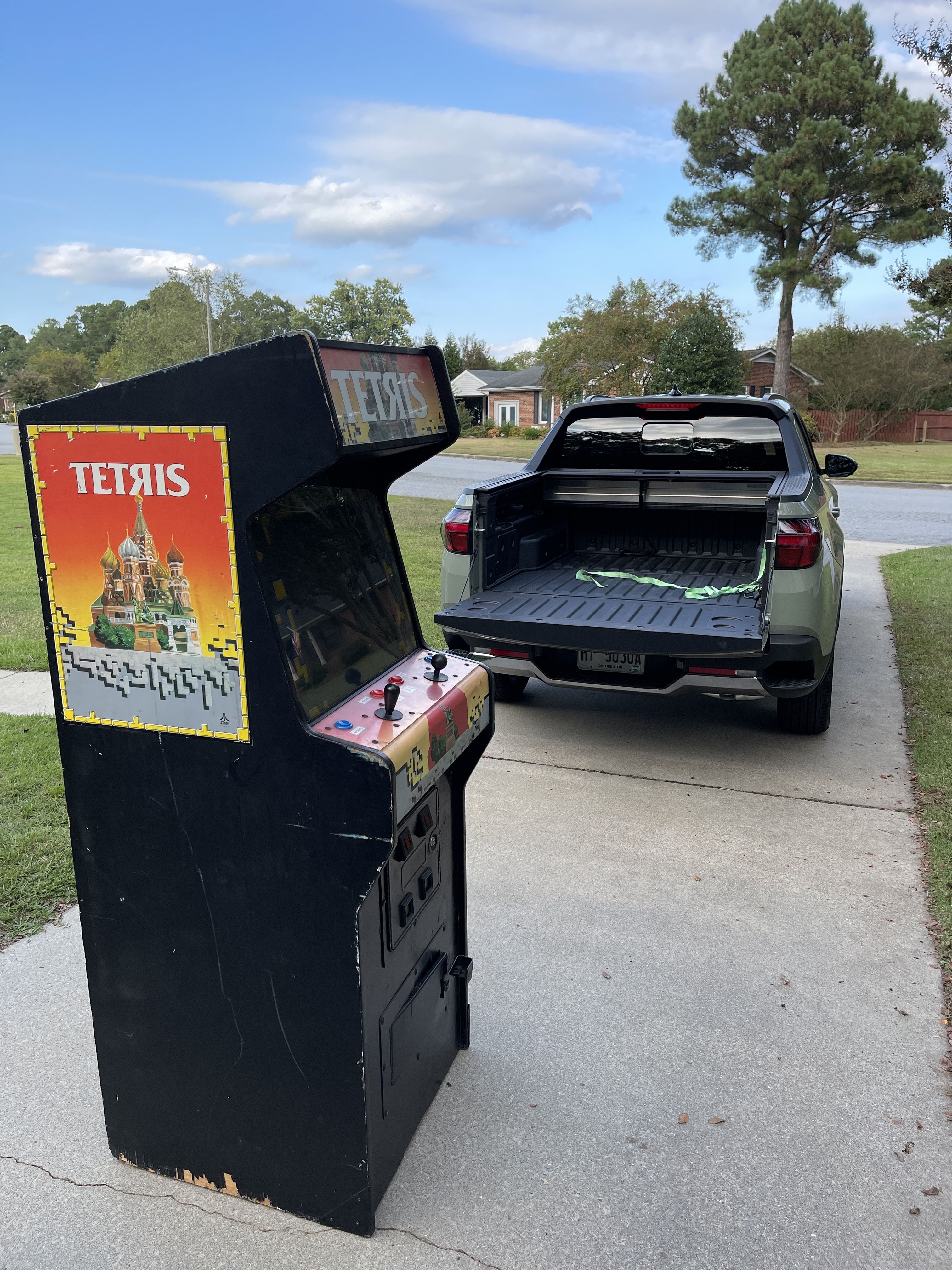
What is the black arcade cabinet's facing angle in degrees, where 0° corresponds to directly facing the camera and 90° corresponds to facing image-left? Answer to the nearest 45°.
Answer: approximately 315°

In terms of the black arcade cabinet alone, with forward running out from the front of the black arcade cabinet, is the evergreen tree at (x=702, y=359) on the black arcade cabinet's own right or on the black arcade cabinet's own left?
on the black arcade cabinet's own left

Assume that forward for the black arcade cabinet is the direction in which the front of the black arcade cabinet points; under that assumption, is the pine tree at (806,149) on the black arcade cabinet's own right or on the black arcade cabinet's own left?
on the black arcade cabinet's own left

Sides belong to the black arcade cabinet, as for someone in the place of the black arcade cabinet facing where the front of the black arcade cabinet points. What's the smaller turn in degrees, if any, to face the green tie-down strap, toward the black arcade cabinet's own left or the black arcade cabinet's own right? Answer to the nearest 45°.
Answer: approximately 90° to the black arcade cabinet's own left

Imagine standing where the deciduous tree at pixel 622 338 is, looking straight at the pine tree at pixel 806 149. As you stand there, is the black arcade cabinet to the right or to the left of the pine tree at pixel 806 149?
right

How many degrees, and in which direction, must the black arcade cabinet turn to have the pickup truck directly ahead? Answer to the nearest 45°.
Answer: approximately 90° to its left
